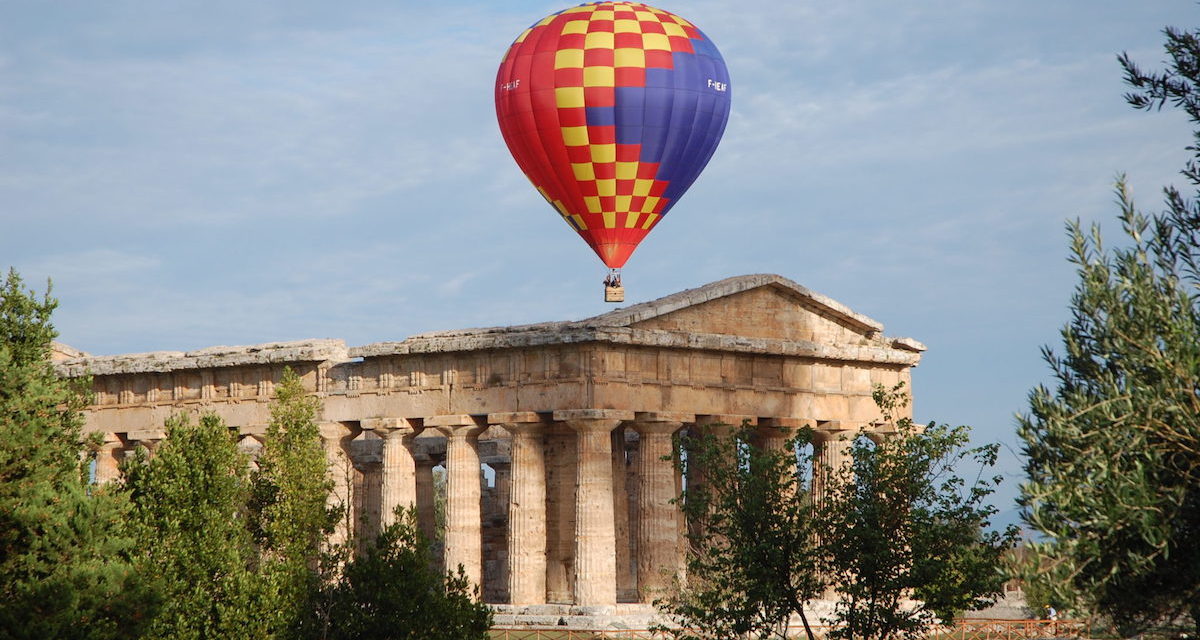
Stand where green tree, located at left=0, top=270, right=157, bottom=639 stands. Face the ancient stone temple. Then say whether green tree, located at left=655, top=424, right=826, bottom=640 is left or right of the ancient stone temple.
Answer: right

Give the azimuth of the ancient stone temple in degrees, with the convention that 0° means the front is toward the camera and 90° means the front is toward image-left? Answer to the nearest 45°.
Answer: approximately 315°

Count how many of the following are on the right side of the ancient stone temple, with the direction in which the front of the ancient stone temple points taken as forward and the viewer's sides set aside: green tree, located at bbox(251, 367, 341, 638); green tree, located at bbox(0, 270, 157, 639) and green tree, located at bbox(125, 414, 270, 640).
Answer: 3

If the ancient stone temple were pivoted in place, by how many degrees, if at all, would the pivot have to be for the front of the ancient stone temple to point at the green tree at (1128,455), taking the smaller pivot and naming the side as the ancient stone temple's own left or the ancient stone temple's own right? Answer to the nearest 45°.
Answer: approximately 45° to the ancient stone temple's own right

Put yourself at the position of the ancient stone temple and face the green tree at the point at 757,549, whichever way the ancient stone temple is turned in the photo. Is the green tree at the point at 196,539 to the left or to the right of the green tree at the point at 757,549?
right

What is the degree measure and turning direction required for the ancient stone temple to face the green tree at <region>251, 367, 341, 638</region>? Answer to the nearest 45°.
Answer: approximately 90° to its right

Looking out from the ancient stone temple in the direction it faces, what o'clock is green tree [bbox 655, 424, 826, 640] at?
The green tree is roughly at 1 o'clock from the ancient stone temple.

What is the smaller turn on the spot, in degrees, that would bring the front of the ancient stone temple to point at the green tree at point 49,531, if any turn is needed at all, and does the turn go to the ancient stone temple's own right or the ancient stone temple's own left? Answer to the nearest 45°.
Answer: approximately 90° to the ancient stone temple's own right
